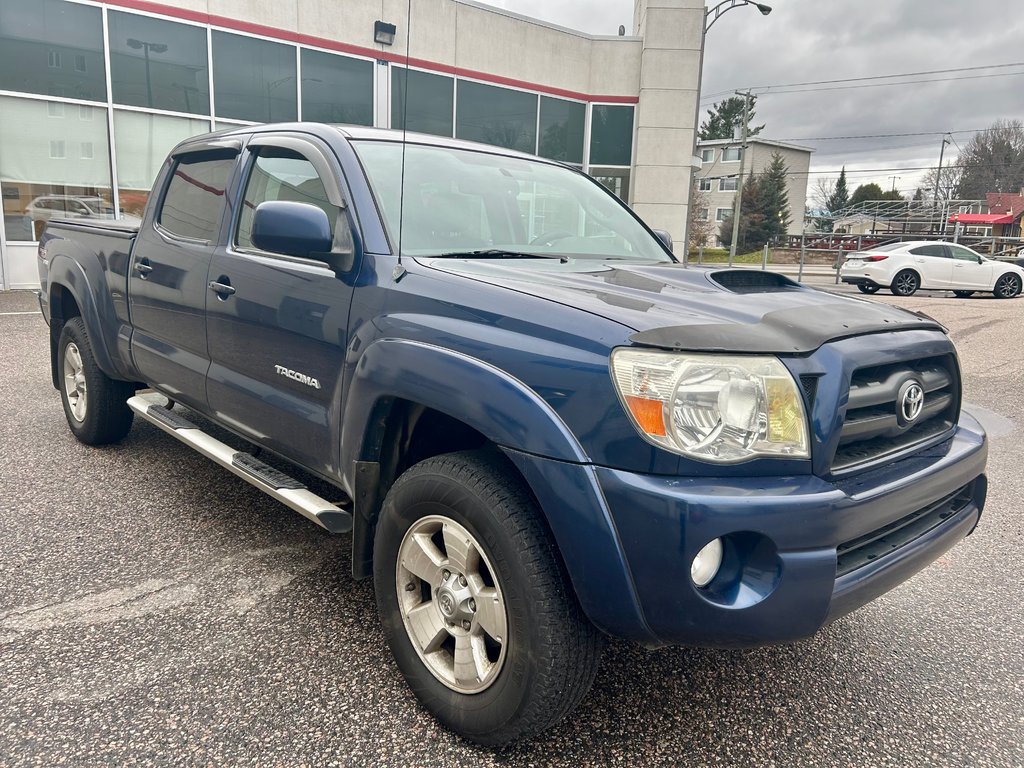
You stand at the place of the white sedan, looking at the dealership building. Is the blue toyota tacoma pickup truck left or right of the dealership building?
left

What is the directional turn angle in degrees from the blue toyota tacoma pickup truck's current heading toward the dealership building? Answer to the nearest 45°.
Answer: approximately 135° to its left

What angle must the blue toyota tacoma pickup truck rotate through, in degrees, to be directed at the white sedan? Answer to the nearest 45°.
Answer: approximately 90° to its left

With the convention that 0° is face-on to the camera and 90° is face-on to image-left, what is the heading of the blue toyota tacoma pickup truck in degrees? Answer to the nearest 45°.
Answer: approximately 315°

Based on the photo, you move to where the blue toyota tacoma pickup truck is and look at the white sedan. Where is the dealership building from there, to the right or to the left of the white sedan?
left
